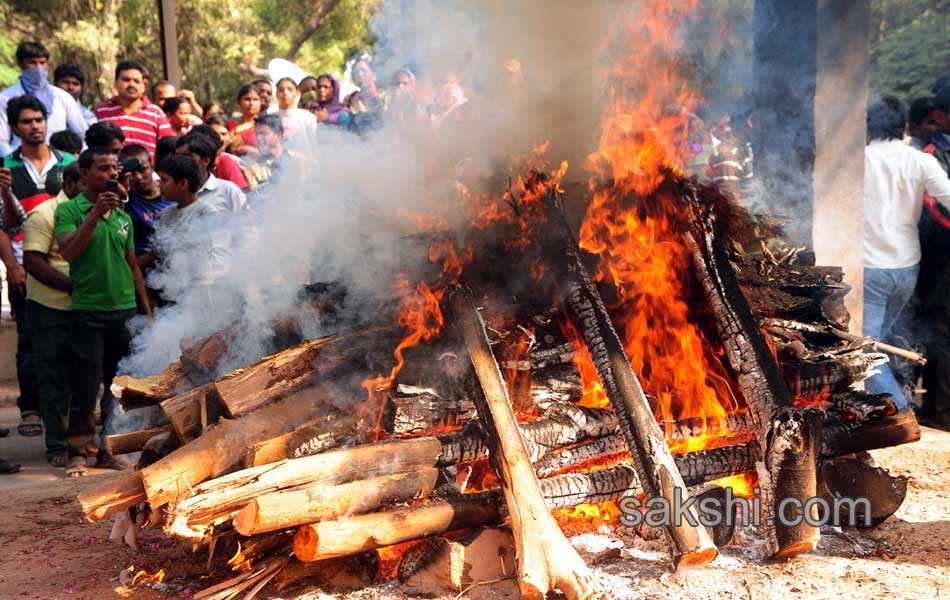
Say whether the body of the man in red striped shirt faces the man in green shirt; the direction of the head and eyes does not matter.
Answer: yes

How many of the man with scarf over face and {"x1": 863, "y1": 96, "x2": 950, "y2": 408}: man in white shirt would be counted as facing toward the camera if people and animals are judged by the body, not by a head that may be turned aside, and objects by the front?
1

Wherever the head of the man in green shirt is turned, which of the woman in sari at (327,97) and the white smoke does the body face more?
the white smoke

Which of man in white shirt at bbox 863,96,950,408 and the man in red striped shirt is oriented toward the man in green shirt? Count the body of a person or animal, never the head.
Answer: the man in red striped shirt

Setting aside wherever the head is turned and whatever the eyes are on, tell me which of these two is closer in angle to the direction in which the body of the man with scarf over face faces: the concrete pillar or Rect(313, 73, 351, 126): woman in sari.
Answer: the concrete pillar

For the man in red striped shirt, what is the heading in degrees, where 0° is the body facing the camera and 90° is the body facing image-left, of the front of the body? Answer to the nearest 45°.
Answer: approximately 0°

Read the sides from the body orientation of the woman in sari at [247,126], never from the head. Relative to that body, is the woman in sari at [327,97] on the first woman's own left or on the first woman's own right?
on the first woman's own left

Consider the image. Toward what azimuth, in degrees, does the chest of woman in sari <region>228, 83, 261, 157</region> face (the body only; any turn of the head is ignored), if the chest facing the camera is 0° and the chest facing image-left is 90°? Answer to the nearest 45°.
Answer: approximately 315°

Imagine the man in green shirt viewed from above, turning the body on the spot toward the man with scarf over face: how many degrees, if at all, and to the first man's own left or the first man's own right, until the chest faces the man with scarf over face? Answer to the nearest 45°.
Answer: approximately 135° to the first man's own left

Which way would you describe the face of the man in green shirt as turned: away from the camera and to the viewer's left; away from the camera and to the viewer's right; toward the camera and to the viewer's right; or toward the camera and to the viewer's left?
toward the camera and to the viewer's right
